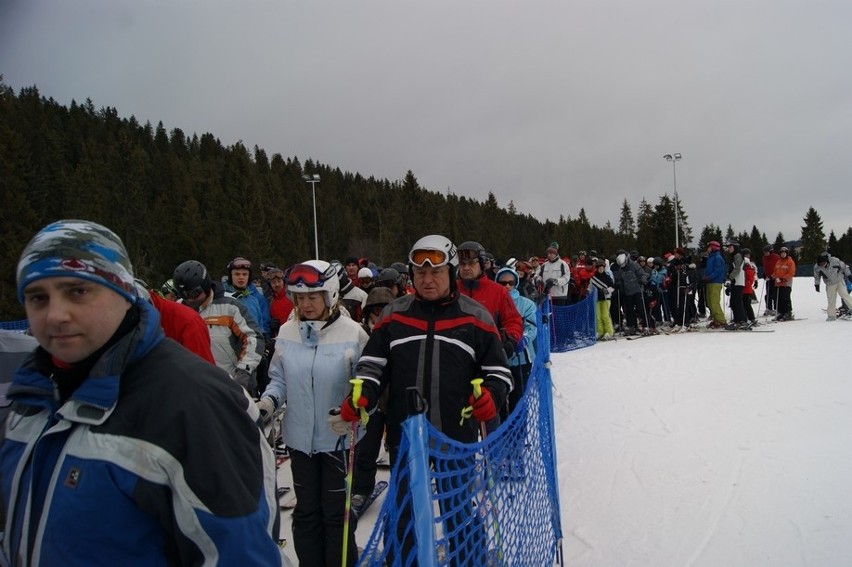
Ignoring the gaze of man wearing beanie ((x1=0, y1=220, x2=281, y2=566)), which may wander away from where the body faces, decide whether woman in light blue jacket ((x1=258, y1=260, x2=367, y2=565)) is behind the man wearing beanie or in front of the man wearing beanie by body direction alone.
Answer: behind

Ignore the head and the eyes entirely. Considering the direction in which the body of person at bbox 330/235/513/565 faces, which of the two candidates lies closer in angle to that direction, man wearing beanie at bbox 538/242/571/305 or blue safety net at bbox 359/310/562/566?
the blue safety net

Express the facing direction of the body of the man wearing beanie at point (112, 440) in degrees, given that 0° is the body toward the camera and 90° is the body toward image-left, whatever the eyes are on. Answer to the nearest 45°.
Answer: approximately 45°

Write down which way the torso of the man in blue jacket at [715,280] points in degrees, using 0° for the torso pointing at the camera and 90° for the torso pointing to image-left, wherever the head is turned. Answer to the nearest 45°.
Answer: approximately 90°

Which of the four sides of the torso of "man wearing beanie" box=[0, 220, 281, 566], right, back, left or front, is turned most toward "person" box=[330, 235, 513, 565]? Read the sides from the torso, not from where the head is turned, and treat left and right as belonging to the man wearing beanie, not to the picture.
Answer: back

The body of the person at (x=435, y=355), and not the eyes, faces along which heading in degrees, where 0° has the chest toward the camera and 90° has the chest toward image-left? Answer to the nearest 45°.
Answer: approximately 0°
